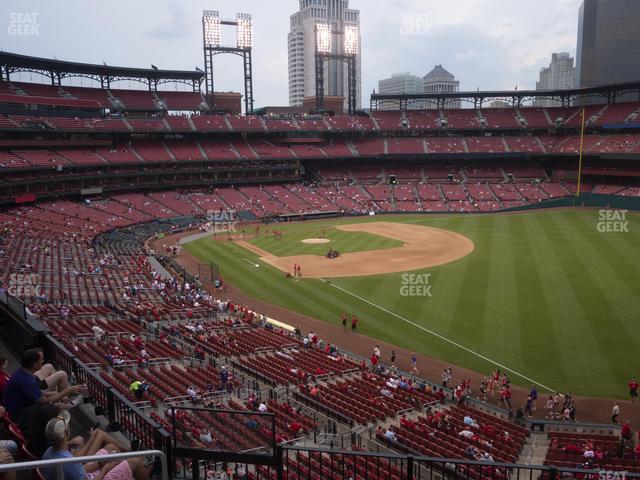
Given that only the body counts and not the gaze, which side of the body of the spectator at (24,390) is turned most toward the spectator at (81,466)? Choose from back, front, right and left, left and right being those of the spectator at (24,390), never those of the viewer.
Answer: right

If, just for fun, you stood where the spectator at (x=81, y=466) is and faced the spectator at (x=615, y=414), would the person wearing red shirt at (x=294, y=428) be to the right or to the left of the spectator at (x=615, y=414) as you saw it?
left

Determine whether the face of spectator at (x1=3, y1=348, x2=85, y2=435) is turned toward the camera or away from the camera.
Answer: away from the camera

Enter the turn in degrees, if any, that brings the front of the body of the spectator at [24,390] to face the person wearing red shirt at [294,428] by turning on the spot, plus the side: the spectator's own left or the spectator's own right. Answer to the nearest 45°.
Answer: approximately 45° to the spectator's own left

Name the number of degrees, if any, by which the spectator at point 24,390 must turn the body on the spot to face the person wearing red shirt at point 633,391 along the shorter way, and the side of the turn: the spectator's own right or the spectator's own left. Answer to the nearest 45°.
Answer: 0° — they already face them

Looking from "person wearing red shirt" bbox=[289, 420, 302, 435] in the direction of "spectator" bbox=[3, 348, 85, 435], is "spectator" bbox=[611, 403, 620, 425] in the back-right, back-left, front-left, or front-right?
back-left

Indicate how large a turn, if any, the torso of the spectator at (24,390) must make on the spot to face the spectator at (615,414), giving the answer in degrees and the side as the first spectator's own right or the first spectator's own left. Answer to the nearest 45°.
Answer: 0° — they already face them

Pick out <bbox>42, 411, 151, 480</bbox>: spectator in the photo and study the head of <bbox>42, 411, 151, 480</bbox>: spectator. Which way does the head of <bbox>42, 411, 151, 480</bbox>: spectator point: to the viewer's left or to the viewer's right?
to the viewer's right

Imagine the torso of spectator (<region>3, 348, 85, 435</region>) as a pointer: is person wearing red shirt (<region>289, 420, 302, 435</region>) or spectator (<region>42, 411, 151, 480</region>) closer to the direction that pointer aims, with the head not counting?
the person wearing red shirt

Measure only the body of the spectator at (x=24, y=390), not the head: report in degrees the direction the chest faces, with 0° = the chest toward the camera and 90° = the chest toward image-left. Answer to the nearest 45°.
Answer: approximately 270°

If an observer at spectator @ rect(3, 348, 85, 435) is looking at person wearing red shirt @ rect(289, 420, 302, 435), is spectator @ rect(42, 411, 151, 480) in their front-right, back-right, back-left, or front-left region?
back-right
